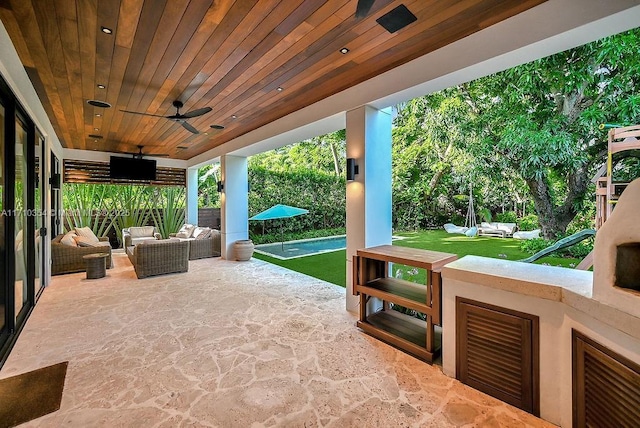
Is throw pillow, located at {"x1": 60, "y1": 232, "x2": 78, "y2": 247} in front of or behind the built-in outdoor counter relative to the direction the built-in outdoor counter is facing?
in front

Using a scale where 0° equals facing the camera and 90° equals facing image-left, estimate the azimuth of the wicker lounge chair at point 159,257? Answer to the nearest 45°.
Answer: approximately 180°

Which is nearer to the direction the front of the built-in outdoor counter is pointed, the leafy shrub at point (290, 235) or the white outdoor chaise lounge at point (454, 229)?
the leafy shrub

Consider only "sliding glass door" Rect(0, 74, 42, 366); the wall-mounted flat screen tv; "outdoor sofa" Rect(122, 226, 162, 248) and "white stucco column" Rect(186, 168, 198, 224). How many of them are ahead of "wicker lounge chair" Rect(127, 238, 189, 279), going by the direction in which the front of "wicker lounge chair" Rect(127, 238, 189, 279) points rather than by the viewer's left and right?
3

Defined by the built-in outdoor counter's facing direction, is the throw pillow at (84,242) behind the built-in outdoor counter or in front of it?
in front

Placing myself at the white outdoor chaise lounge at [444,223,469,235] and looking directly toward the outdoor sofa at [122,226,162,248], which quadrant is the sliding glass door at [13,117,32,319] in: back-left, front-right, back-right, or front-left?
front-left

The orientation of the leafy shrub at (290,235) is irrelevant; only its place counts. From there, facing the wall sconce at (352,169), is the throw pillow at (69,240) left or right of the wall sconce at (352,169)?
right

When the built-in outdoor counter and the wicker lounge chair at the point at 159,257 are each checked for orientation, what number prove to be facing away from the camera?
1

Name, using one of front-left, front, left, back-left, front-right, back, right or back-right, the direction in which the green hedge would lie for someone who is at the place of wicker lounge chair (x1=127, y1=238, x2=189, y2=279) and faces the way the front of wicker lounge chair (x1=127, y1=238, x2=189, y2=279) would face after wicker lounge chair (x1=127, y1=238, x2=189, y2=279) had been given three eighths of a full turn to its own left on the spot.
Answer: back

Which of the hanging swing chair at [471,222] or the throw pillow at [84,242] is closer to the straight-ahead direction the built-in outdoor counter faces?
the throw pillow

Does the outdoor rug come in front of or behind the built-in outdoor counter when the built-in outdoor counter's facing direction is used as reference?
in front

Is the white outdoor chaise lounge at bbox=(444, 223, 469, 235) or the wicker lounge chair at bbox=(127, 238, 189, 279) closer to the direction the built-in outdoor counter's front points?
the wicker lounge chair

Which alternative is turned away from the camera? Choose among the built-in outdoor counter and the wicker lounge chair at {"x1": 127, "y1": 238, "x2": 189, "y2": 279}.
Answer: the wicker lounge chair

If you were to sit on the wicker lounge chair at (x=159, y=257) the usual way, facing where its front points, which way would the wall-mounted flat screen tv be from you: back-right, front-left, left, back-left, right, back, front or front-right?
front

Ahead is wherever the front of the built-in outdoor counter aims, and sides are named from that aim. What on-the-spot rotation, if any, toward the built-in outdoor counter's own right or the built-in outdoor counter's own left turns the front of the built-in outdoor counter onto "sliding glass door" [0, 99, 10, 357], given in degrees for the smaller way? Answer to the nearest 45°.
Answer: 0° — it already faces it

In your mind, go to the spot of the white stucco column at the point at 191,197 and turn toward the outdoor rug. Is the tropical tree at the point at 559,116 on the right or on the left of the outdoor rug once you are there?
left

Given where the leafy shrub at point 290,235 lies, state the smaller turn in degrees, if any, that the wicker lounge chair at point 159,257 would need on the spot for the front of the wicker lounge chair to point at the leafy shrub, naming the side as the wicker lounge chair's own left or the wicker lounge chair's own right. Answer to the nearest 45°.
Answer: approximately 45° to the wicker lounge chair's own right

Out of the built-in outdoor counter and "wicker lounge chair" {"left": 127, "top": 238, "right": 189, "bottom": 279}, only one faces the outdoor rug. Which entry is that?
the built-in outdoor counter

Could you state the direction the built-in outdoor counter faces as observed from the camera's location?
facing the viewer and to the left of the viewer

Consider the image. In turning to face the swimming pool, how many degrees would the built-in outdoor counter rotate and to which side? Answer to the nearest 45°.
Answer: approximately 90° to its right

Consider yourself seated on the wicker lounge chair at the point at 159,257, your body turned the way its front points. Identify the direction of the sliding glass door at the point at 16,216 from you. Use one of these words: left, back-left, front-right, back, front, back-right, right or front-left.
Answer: back-left

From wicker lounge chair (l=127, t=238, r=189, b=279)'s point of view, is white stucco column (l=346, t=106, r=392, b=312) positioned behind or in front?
behind

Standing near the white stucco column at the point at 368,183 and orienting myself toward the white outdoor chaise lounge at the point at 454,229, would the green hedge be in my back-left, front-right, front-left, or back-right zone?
front-left
